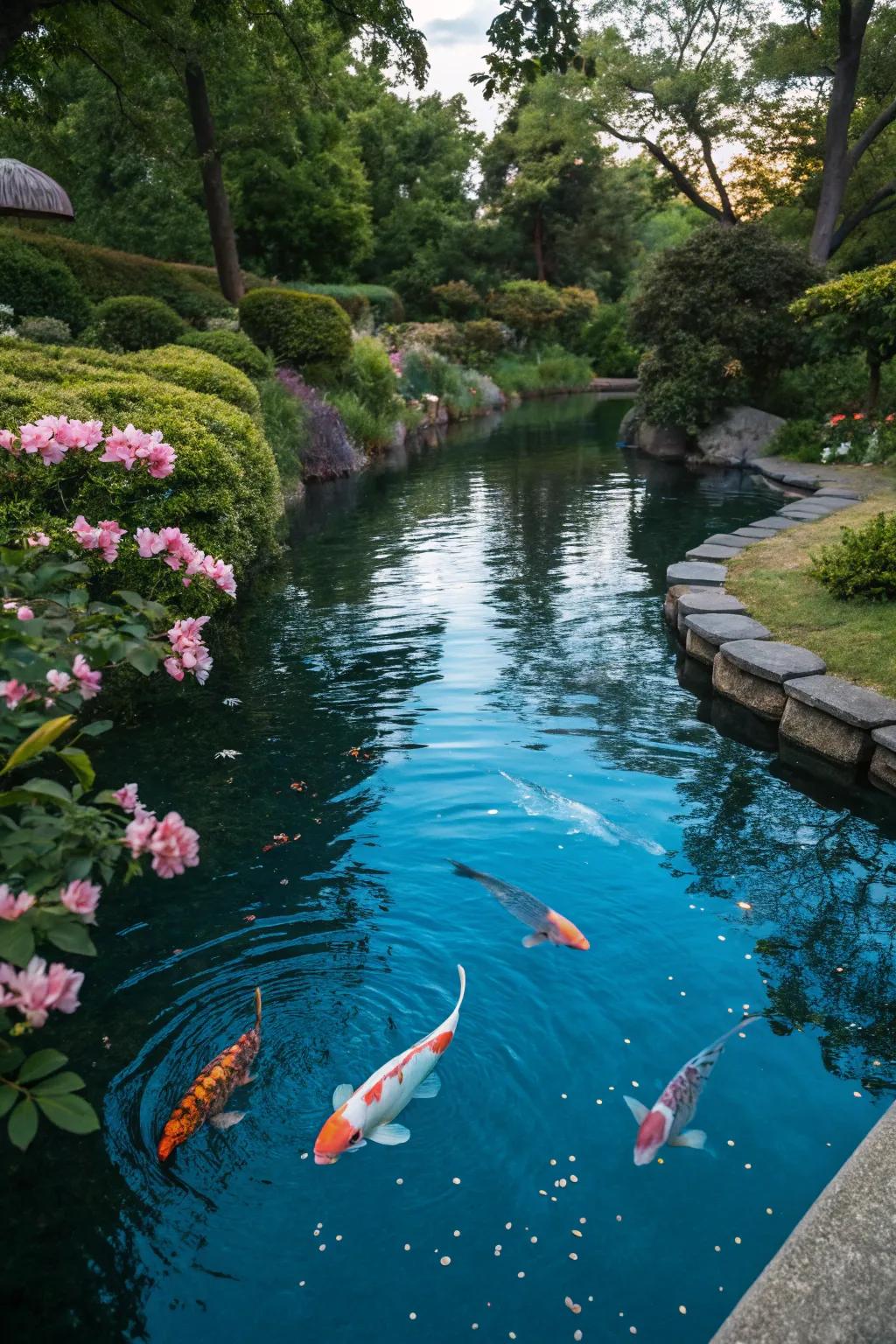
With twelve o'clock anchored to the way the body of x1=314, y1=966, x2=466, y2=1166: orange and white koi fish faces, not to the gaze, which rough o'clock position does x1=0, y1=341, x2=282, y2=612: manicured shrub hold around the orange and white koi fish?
The manicured shrub is roughly at 4 o'clock from the orange and white koi fish.

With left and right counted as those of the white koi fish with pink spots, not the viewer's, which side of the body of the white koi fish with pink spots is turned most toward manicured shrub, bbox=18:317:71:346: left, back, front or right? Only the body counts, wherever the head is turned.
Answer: right

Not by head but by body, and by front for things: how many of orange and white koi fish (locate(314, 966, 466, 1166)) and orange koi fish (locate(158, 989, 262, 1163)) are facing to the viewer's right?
0

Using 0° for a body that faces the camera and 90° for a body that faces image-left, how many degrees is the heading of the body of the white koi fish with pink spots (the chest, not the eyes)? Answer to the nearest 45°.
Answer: approximately 45°

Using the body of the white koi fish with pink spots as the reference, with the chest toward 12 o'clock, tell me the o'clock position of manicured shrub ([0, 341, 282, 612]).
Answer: The manicured shrub is roughly at 3 o'clock from the white koi fish with pink spots.

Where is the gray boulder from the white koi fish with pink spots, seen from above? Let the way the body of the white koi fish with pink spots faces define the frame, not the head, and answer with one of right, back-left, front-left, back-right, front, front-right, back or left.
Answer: back-right

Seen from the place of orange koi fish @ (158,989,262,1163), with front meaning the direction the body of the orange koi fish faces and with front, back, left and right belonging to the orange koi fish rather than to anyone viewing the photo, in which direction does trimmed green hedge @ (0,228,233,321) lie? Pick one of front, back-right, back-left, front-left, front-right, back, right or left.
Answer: back-right

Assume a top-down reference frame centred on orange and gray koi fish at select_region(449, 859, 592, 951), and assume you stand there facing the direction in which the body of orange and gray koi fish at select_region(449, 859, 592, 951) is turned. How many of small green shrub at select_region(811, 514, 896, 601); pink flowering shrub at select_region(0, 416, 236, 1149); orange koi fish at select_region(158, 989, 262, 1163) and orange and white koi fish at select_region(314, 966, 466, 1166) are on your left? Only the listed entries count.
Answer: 1

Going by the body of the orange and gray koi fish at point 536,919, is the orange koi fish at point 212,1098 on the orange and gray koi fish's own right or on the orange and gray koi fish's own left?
on the orange and gray koi fish's own right

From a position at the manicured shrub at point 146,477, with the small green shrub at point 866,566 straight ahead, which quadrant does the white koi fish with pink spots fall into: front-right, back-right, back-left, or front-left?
front-right

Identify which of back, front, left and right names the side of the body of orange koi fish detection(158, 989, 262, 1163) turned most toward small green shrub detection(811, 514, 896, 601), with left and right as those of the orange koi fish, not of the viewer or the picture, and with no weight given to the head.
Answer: back

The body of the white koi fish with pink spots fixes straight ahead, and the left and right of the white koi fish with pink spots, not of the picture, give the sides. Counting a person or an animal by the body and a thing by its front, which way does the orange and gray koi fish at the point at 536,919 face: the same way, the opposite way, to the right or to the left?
to the left

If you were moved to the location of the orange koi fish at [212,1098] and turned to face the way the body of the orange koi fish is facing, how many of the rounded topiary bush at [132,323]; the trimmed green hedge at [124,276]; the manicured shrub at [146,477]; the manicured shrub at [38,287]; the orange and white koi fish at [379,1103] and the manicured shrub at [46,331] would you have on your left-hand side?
1

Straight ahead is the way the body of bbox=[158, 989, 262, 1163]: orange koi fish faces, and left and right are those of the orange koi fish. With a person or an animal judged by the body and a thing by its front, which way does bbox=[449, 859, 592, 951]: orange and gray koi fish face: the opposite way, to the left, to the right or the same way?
to the left

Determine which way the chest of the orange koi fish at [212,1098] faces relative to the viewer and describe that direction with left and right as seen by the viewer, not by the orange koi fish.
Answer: facing the viewer and to the left of the viewer

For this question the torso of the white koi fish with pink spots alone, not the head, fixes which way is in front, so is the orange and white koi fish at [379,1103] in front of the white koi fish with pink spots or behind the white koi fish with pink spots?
in front

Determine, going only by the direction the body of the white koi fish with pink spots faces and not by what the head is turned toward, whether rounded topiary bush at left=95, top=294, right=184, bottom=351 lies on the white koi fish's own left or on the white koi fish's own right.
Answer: on the white koi fish's own right
